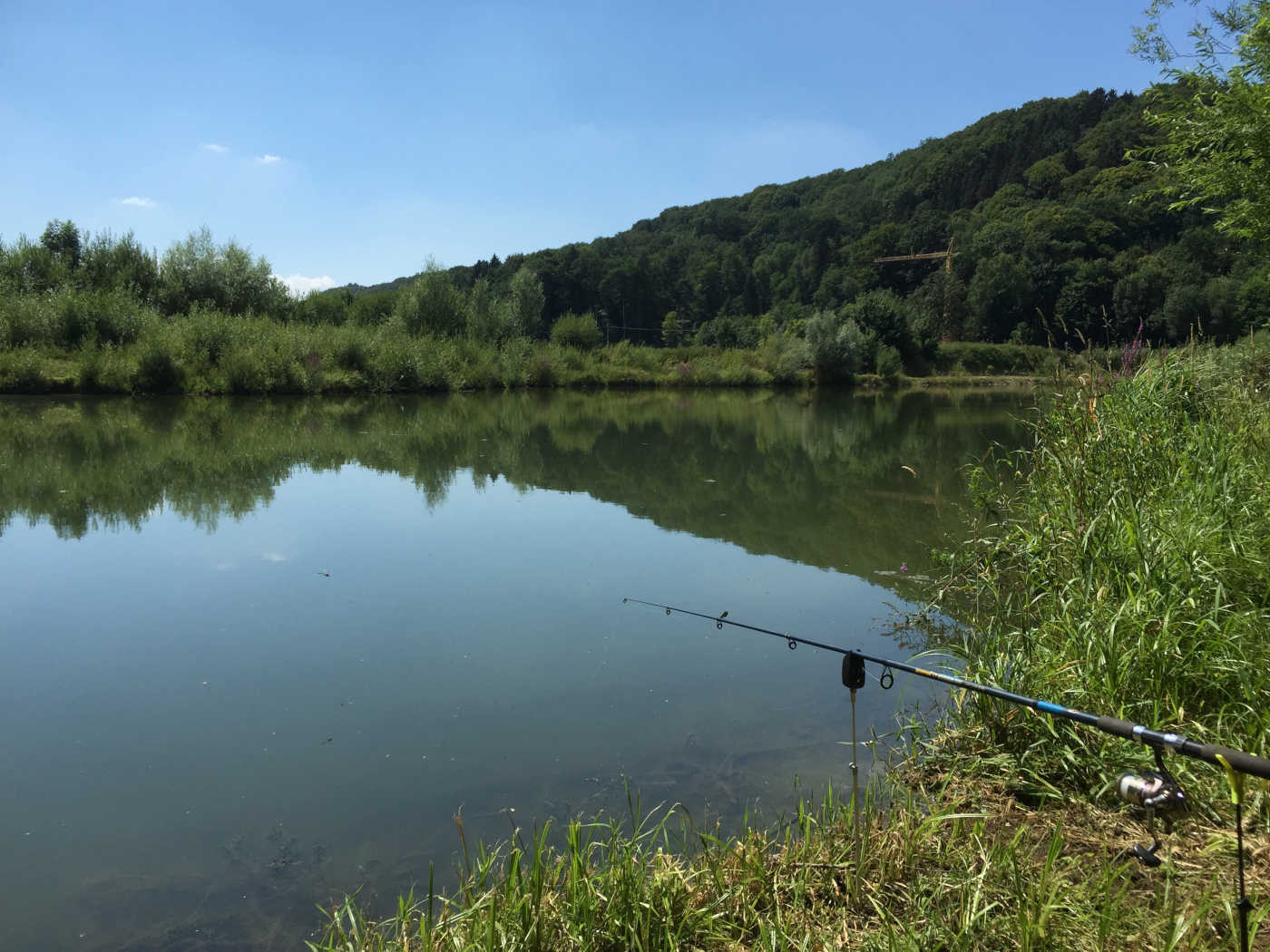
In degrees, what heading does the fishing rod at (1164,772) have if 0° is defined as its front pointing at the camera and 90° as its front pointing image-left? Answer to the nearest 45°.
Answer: approximately 135°

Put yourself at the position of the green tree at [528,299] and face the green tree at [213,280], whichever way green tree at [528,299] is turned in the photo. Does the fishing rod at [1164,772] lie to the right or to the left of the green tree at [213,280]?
left

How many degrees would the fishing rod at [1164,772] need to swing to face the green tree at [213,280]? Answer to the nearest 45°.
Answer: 0° — it already faces it

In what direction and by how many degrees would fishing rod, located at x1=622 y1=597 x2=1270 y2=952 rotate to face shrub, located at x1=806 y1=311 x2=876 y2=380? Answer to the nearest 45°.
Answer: approximately 45° to its right

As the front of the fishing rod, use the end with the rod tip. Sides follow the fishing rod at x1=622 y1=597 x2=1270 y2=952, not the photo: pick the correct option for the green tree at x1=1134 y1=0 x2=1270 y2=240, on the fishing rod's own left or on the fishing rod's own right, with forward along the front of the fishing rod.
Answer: on the fishing rod's own right

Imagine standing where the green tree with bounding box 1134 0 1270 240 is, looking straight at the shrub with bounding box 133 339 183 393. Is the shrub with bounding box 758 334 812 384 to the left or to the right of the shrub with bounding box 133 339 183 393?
right
